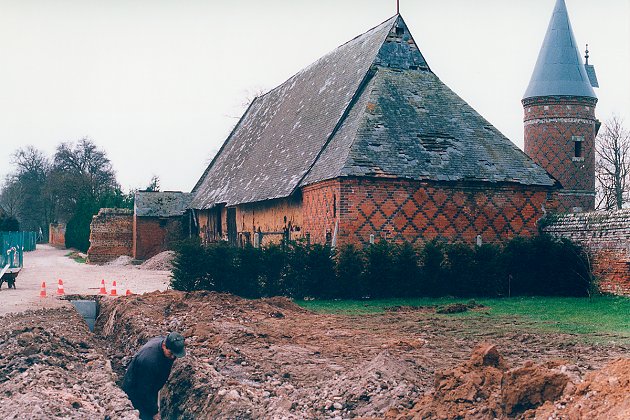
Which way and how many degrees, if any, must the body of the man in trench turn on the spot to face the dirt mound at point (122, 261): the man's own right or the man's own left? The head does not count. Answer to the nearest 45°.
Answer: approximately 90° to the man's own left

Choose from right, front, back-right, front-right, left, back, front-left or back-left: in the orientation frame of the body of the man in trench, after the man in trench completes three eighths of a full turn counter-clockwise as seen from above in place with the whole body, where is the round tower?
right

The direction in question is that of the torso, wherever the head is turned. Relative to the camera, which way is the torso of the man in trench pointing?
to the viewer's right

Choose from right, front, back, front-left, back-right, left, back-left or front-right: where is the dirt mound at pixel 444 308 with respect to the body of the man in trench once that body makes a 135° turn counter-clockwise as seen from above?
right

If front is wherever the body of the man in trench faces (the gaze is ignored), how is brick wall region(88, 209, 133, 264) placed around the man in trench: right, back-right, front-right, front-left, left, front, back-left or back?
left

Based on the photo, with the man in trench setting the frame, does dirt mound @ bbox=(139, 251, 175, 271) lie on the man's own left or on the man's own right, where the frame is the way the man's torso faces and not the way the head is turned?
on the man's own left

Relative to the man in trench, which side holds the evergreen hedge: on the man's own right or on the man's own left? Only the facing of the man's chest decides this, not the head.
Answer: on the man's own left

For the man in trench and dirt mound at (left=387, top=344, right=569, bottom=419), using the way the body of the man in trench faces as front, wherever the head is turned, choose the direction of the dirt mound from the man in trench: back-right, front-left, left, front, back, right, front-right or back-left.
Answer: front-right

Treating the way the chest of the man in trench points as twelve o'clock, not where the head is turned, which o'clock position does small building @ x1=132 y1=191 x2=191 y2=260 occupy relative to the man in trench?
The small building is roughly at 9 o'clock from the man in trench.

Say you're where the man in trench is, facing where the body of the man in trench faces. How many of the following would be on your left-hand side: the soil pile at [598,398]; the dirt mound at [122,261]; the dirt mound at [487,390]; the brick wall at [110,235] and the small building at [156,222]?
3
